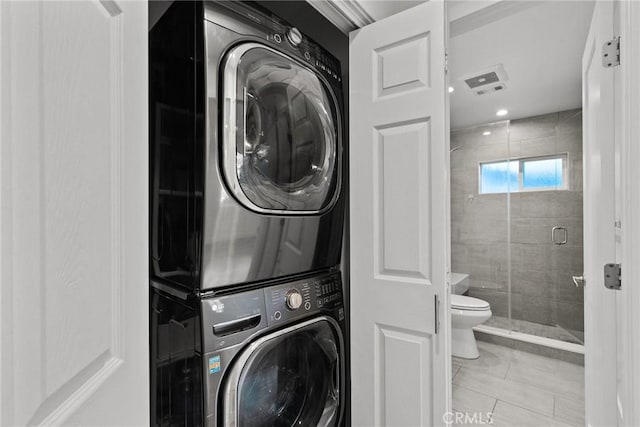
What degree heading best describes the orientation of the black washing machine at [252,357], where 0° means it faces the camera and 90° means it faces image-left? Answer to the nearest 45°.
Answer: approximately 315°

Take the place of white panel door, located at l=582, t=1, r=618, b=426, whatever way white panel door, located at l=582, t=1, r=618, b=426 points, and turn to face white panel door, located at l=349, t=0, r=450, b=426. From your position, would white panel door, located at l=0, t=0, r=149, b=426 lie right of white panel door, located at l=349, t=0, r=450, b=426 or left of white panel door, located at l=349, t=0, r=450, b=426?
left

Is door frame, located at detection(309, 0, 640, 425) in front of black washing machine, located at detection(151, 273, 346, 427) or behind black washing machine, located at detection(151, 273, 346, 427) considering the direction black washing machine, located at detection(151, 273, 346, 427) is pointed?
in front

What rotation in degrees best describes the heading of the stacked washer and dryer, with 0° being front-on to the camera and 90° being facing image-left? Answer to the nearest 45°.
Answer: approximately 315°

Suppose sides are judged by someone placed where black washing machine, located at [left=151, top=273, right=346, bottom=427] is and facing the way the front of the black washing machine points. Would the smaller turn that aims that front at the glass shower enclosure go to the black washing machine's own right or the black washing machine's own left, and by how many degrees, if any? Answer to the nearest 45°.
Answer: approximately 90° to the black washing machine's own left

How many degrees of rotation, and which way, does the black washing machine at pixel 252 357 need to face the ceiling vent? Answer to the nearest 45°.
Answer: approximately 90° to its left

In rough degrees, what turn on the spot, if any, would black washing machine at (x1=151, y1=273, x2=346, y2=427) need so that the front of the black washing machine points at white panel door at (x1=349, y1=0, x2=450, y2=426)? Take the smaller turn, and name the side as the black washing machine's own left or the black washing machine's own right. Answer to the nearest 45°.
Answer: approximately 45° to the black washing machine's own left

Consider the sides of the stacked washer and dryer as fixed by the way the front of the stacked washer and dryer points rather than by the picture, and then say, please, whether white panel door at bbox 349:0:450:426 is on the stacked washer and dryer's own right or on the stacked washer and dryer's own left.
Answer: on the stacked washer and dryer's own left

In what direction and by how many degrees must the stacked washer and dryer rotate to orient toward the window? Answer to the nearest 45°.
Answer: approximately 90° to its left

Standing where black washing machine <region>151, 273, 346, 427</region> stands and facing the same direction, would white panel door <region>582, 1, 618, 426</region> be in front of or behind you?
in front
